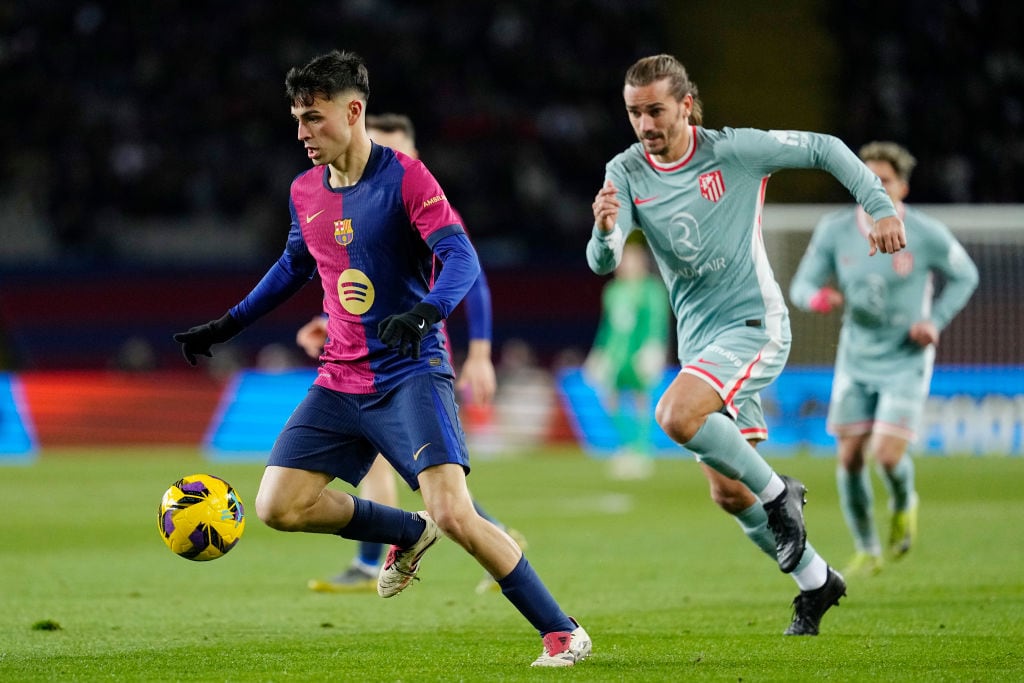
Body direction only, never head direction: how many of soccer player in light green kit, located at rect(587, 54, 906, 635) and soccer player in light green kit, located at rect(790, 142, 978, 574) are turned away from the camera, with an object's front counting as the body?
0

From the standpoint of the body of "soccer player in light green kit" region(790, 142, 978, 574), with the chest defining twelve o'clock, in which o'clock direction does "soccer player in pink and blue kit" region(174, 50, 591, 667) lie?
The soccer player in pink and blue kit is roughly at 1 o'clock from the soccer player in light green kit.

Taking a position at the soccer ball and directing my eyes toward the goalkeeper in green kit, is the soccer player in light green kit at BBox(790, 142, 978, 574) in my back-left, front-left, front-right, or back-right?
front-right

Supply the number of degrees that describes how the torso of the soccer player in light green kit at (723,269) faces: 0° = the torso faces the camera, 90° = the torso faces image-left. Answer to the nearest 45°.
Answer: approximately 45°

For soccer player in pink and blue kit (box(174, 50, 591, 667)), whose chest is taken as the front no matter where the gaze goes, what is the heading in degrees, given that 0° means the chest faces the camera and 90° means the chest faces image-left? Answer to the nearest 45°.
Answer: approximately 45°

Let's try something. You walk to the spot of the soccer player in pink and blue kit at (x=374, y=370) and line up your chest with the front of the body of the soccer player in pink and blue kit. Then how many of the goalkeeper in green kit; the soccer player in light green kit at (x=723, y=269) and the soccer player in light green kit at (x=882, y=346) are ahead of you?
0

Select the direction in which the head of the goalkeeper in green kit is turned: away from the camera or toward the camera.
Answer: toward the camera

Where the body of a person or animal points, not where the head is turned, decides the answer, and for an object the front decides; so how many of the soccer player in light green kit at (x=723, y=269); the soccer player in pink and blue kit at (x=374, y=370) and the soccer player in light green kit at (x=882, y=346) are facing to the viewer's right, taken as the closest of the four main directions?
0

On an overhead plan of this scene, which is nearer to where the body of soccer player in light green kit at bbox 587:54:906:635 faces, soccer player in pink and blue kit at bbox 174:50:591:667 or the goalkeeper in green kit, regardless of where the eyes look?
the soccer player in pink and blue kit

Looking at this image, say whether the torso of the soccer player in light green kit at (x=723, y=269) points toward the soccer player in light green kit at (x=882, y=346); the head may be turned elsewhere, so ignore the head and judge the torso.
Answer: no

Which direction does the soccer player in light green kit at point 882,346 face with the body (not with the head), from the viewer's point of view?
toward the camera

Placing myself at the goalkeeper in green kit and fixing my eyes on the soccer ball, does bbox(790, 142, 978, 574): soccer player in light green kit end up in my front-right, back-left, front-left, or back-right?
front-left

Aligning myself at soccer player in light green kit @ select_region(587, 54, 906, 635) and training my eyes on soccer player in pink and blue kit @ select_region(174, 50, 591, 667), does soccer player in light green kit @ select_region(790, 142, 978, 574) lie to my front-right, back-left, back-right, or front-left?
back-right

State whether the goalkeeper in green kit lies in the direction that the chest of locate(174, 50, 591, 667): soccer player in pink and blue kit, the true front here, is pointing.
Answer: no

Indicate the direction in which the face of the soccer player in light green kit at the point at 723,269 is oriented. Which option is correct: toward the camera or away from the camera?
toward the camera

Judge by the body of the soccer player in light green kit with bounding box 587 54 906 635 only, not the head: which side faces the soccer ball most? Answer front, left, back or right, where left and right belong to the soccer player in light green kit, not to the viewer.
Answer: front

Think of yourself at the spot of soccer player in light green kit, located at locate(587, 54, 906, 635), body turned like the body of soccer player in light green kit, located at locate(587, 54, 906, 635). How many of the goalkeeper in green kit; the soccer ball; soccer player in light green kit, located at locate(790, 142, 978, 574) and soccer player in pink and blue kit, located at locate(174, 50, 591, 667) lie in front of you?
2

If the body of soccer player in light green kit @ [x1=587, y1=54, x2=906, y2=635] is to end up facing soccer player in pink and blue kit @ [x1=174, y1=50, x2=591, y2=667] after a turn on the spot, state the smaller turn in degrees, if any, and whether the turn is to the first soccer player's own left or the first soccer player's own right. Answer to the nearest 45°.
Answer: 0° — they already face them
